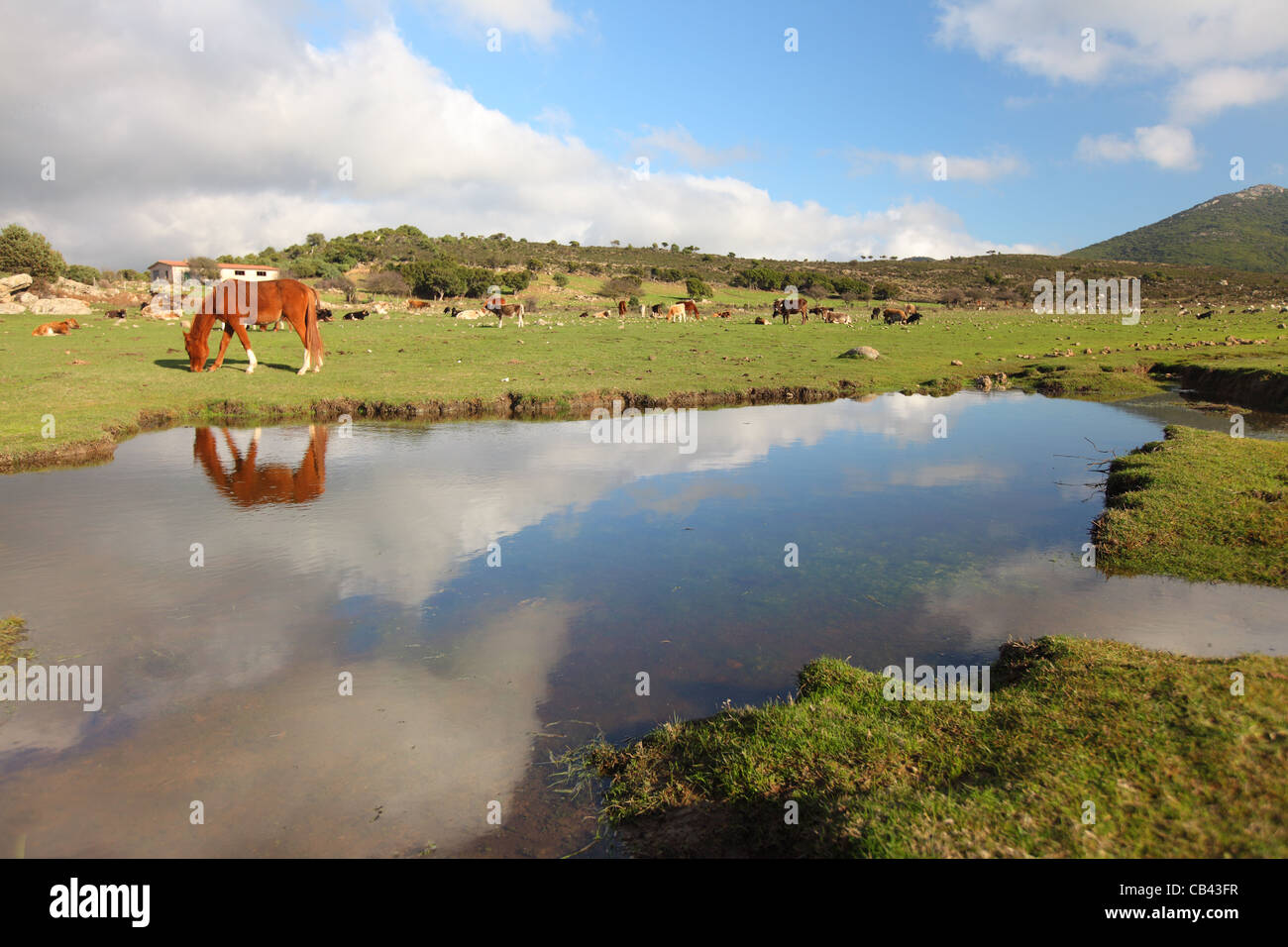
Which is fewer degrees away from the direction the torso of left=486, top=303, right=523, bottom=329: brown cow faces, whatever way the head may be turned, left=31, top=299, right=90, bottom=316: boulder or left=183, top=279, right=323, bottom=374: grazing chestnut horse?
the boulder

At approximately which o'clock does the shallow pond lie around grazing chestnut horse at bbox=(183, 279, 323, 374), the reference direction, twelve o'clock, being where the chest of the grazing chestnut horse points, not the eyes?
The shallow pond is roughly at 9 o'clock from the grazing chestnut horse.

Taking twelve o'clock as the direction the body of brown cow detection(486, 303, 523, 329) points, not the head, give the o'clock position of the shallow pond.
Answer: The shallow pond is roughly at 9 o'clock from the brown cow.

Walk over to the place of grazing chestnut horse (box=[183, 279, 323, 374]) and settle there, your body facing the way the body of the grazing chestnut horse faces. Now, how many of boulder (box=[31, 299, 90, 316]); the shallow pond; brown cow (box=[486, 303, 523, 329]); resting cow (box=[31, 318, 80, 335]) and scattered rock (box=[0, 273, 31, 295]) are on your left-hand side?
1

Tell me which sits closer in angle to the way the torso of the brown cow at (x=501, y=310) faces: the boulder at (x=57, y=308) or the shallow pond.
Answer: the boulder

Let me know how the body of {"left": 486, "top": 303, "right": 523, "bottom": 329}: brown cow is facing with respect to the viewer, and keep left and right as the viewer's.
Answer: facing to the left of the viewer

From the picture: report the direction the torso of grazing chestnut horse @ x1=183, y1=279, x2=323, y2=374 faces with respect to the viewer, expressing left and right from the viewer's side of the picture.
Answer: facing to the left of the viewer

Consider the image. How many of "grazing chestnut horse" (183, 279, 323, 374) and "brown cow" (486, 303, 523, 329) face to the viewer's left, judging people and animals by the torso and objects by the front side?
2

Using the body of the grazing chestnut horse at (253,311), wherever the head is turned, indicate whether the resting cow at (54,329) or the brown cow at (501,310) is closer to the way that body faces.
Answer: the resting cow
